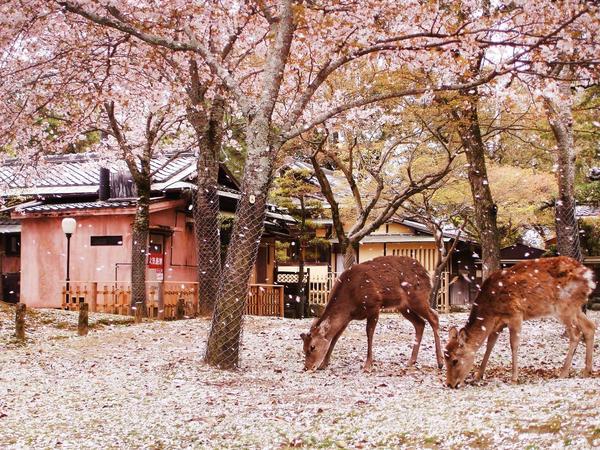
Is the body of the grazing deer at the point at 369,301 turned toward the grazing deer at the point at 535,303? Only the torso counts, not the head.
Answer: no

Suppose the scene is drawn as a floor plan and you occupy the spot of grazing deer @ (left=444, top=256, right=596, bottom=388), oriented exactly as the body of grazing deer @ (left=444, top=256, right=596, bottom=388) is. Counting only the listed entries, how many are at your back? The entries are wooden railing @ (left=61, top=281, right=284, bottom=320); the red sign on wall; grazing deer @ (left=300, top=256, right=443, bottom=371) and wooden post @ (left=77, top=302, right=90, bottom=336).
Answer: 0

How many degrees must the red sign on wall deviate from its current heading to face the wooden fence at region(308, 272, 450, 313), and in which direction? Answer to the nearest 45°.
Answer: approximately 135° to its left

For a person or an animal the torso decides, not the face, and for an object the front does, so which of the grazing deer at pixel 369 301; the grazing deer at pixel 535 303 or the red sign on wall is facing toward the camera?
the red sign on wall

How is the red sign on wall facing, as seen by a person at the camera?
facing the viewer

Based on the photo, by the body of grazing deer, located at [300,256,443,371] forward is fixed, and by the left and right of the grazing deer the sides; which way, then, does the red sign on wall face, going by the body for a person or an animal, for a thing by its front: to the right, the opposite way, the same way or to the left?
to the left

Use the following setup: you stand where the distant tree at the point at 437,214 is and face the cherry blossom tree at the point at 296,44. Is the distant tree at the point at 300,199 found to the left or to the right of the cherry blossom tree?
right

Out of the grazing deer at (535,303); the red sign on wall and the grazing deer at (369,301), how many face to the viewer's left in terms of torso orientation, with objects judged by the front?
2

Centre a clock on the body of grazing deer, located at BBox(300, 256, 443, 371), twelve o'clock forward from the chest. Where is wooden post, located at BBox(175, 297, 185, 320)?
The wooden post is roughly at 2 o'clock from the grazing deer.

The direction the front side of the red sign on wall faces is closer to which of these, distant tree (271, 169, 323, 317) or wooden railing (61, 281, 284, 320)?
the wooden railing

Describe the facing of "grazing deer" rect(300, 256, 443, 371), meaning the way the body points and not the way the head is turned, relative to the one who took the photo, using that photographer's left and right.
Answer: facing to the left of the viewer

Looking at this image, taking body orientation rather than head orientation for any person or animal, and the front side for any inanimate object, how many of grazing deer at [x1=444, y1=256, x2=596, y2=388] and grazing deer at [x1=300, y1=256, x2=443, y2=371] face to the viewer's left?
2

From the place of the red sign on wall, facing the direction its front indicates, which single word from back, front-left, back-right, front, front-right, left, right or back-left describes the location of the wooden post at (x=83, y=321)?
front

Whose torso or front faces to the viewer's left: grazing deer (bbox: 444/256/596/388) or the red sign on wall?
the grazing deer

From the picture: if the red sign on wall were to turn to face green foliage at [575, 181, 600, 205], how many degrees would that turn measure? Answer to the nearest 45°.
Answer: approximately 90° to its left

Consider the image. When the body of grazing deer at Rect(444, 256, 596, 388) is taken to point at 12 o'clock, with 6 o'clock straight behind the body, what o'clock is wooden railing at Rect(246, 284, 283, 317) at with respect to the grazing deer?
The wooden railing is roughly at 2 o'clock from the grazing deer.

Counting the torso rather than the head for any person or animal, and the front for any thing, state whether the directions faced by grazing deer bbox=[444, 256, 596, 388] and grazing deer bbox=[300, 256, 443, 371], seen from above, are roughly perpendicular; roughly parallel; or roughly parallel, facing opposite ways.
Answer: roughly parallel

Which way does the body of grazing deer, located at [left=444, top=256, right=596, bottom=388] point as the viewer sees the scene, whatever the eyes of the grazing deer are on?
to the viewer's left
